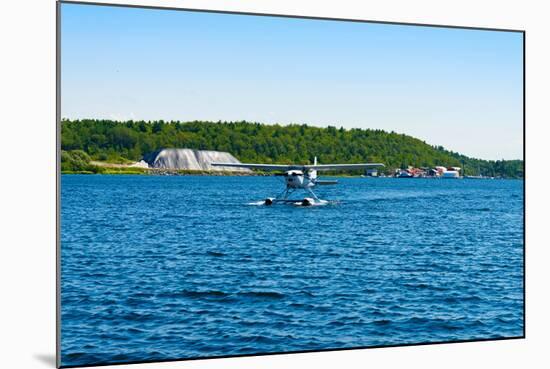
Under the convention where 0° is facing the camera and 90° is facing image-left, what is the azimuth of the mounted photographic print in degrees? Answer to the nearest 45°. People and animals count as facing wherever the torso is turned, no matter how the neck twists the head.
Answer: approximately 315°
